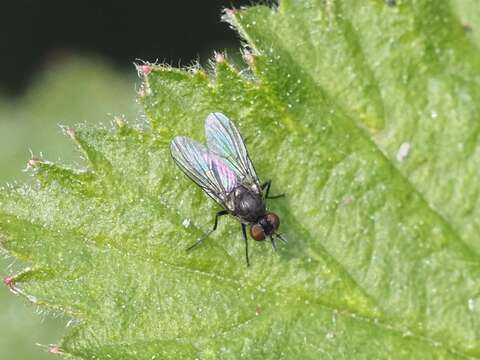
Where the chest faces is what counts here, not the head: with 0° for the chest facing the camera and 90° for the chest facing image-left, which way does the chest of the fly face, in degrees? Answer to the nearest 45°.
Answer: approximately 315°
